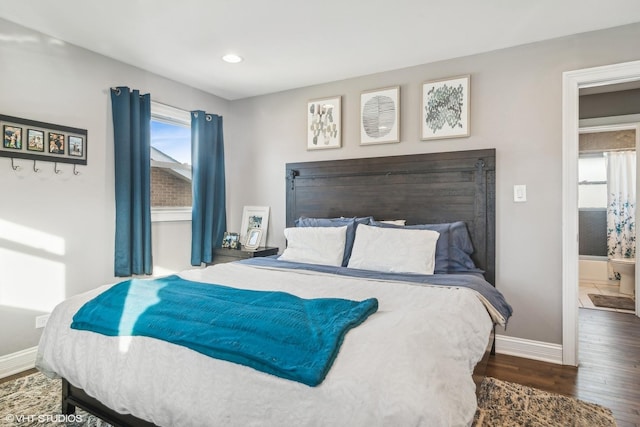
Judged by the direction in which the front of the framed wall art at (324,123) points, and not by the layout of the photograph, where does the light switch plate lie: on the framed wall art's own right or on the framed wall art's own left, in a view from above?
on the framed wall art's own left

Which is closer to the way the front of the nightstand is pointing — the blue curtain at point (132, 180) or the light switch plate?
the blue curtain

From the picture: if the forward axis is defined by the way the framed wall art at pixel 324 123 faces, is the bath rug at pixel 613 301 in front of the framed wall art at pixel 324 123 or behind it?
behind

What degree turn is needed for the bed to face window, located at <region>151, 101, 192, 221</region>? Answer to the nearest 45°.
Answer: approximately 90° to its right

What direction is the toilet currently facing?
to the viewer's left

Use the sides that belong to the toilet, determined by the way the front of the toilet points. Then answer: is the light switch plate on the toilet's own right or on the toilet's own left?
on the toilet's own left

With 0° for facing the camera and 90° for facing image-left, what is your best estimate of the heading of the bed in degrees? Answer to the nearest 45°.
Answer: approximately 45°

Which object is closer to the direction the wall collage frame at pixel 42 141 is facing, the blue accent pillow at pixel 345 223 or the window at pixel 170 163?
the blue accent pillow

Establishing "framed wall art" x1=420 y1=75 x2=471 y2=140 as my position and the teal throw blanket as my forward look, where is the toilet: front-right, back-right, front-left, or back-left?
back-left

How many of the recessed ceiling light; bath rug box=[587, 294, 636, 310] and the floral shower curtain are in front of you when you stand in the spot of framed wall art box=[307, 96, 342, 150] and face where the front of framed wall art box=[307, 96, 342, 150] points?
1
